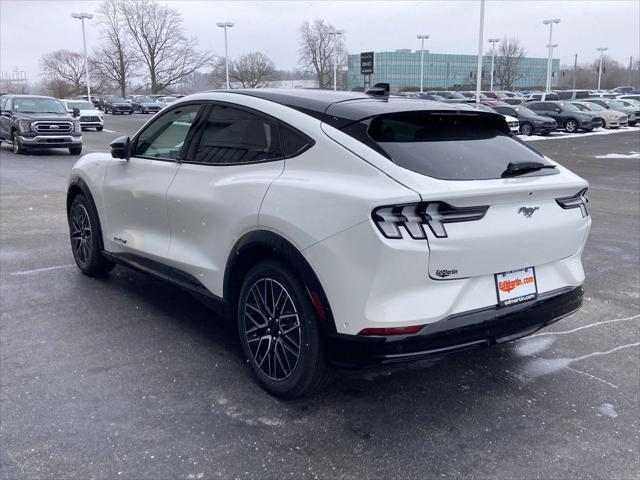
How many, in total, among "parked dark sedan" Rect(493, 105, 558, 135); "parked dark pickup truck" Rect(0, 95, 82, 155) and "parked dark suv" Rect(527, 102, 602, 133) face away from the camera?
0

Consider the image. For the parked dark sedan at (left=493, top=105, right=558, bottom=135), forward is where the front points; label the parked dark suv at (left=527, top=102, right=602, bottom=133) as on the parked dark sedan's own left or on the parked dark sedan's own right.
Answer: on the parked dark sedan's own left

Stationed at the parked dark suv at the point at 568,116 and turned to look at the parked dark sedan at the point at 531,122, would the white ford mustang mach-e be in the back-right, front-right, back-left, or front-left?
front-left

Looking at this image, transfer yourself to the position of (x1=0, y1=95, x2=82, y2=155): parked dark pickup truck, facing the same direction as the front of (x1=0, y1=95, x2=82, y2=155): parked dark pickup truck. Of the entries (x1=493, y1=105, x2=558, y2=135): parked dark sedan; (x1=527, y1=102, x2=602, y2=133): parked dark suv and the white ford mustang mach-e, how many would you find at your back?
0

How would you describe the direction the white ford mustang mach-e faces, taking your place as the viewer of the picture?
facing away from the viewer and to the left of the viewer

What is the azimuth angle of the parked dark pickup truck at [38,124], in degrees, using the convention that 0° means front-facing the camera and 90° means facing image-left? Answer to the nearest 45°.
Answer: approximately 315°

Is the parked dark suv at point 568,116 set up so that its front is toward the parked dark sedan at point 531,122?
no

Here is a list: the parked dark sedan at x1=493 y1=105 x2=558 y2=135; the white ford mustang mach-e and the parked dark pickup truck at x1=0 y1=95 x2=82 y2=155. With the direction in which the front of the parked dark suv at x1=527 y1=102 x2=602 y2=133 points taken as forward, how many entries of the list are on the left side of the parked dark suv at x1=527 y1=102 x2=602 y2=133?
0

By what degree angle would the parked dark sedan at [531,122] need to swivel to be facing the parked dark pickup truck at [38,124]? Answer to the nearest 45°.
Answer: approximately 90° to its right

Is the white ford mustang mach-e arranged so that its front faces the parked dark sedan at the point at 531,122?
no

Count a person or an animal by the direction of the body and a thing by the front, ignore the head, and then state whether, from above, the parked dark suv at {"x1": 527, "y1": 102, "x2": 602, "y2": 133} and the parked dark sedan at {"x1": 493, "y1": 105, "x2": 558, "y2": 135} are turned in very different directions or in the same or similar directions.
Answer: same or similar directions

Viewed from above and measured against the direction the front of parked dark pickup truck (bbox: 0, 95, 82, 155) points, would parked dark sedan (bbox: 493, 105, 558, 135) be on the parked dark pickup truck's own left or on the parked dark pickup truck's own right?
on the parked dark pickup truck's own left

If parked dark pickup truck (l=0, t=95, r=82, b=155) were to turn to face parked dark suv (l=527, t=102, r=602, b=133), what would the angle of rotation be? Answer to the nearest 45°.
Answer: approximately 45° to its left
